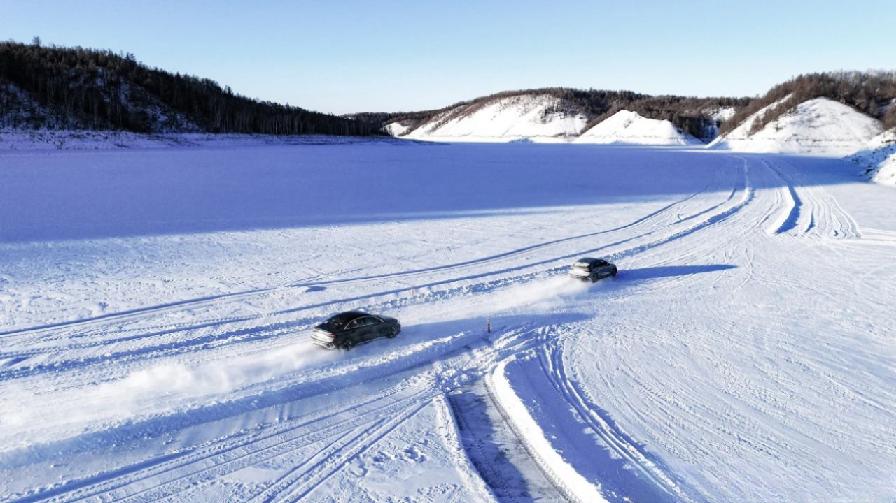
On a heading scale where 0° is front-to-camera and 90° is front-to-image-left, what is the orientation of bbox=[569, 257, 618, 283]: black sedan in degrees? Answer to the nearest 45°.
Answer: approximately 225°

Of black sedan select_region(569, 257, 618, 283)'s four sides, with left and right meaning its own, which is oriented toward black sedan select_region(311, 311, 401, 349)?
back

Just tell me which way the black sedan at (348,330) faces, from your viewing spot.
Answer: facing away from the viewer and to the right of the viewer

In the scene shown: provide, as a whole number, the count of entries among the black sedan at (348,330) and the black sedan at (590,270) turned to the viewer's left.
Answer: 0

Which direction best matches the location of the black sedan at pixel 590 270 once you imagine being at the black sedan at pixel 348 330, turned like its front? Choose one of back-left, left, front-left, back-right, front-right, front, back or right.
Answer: front
